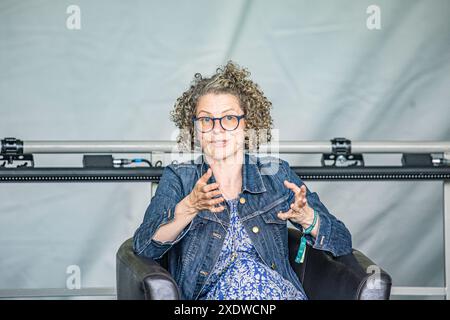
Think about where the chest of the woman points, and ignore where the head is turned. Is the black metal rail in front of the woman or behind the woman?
behind

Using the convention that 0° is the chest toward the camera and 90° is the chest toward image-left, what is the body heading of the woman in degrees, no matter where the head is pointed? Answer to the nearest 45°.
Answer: approximately 0°
